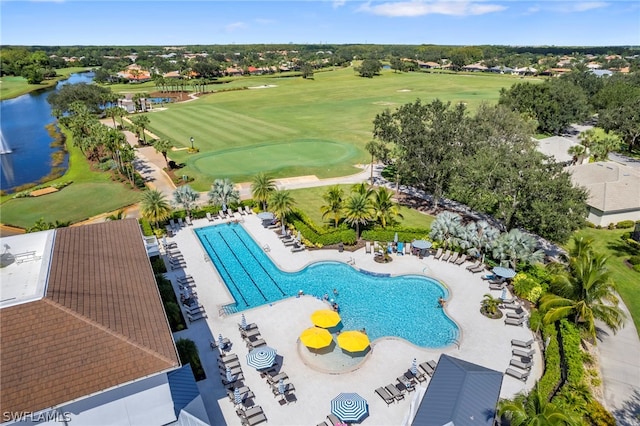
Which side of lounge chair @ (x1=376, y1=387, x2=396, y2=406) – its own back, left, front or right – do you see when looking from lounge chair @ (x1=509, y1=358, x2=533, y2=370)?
right

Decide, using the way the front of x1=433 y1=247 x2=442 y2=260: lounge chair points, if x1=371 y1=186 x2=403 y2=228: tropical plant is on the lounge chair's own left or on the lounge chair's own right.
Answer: on the lounge chair's own right

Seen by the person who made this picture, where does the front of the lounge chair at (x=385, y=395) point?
facing away from the viewer and to the left of the viewer

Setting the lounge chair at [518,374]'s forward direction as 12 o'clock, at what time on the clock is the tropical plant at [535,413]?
The tropical plant is roughly at 9 o'clock from the lounge chair.

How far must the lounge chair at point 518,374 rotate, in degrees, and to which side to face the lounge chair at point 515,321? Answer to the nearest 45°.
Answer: approximately 90° to its right

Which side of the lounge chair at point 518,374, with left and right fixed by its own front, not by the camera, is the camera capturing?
left

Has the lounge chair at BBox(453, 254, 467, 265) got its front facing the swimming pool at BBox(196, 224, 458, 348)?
yes

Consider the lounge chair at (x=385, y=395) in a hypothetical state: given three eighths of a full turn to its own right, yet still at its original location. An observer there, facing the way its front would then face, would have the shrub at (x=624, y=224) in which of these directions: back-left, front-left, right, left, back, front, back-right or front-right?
front-left

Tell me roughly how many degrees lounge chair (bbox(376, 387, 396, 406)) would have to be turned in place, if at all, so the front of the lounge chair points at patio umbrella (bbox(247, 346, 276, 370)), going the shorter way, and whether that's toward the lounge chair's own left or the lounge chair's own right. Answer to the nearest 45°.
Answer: approximately 45° to the lounge chair's own left

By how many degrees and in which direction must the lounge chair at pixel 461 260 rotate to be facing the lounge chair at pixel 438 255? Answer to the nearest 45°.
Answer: approximately 45° to its right
